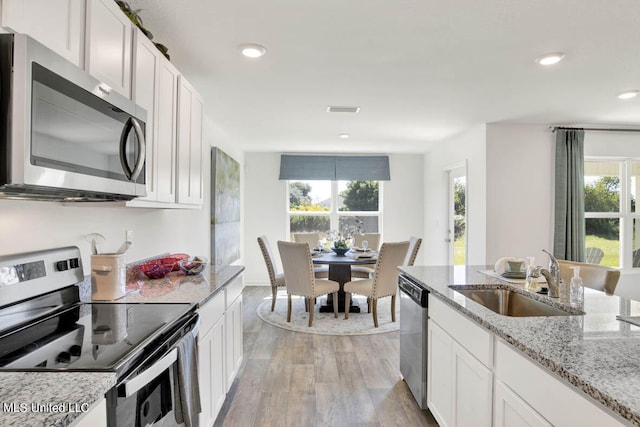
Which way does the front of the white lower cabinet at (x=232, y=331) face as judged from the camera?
facing to the right of the viewer

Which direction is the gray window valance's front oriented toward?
toward the camera

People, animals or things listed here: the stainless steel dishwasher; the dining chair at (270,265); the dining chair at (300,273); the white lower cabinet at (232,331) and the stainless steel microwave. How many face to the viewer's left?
1

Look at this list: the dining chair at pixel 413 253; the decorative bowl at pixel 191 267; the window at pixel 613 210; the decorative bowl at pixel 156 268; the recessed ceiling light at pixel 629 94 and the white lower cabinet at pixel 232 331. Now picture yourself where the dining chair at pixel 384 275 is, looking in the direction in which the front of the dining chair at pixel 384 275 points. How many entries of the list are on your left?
3

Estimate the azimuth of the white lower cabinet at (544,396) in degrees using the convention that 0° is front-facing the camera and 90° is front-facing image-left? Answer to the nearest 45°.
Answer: approximately 45°

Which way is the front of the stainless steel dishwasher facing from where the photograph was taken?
facing to the left of the viewer

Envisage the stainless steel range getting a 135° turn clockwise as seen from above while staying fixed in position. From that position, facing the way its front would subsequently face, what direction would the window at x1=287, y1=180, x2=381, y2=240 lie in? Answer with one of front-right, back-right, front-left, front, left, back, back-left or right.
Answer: back-right

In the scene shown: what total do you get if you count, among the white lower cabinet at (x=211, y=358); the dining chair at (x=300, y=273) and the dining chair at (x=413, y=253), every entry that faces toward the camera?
0

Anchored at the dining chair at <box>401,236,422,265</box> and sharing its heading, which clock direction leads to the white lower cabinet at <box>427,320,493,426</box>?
The white lower cabinet is roughly at 9 o'clock from the dining chair.

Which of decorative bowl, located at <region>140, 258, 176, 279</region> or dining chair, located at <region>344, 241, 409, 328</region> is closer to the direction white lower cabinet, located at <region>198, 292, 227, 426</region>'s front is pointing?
the dining chair

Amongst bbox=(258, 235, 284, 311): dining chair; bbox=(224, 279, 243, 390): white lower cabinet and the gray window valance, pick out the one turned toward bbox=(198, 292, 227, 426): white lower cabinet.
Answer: the gray window valance

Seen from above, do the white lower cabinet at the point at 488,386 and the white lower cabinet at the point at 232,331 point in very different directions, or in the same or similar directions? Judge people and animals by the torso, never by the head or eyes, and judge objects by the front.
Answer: very different directions

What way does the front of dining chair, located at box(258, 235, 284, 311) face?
to the viewer's right

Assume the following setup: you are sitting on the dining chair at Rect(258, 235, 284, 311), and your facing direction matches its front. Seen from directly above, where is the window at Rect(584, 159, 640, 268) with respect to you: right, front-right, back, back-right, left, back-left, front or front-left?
front

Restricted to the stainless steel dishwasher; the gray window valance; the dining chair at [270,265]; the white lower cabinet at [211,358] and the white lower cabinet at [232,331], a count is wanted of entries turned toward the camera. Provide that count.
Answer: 1

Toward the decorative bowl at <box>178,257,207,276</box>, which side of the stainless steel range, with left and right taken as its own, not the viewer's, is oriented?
left

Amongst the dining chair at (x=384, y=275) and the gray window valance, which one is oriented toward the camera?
the gray window valance

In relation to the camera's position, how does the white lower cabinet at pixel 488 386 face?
facing the viewer and to the left of the viewer
